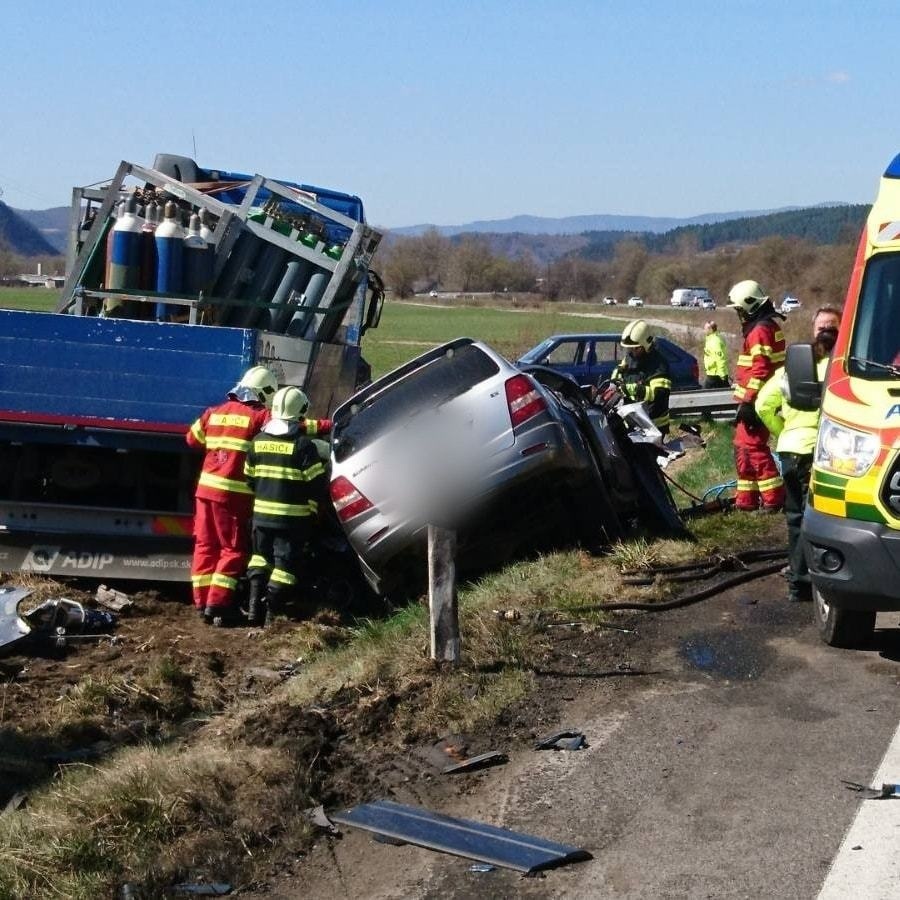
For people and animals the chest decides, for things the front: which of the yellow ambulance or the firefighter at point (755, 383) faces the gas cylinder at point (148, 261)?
the firefighter

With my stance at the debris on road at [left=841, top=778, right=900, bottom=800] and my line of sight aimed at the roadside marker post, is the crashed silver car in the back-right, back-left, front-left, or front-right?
front-right

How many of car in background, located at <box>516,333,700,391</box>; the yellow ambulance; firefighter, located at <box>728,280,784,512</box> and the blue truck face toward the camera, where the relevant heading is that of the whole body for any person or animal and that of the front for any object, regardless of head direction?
1

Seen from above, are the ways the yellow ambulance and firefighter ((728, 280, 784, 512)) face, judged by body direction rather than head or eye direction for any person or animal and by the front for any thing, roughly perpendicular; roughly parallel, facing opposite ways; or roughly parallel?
roughly perpendicular

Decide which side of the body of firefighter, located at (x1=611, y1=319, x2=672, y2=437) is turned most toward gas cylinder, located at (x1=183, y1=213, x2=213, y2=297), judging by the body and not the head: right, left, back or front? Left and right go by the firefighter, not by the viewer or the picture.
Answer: front

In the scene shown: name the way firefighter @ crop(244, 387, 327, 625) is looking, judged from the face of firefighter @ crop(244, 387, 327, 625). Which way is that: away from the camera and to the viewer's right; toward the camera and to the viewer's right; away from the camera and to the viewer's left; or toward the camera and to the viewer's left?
away from the camera and to the viewer's right

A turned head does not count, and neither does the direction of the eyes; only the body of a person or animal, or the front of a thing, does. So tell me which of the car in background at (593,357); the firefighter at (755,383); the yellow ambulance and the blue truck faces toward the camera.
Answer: the yellow ambulance

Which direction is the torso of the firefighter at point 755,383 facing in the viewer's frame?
to the viewer's left

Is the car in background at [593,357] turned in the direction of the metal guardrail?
no

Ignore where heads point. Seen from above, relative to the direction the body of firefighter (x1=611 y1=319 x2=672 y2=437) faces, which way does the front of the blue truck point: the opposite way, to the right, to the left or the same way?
the opposite way

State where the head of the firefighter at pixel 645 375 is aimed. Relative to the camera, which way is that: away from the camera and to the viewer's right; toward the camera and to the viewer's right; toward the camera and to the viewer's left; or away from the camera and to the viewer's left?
toward the camera and to the viewer's left

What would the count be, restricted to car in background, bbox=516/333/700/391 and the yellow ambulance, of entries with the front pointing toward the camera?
1

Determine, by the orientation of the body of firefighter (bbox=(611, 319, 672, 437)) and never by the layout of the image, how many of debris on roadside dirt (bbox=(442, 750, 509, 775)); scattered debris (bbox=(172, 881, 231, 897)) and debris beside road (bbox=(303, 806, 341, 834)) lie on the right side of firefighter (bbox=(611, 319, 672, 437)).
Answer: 0

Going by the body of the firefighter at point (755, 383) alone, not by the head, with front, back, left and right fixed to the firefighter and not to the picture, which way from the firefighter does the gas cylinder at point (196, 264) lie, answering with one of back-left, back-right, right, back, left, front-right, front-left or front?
front

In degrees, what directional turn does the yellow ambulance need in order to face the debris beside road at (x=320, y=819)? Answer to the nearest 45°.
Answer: approximately 45° to its right

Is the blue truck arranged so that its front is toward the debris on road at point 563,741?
no

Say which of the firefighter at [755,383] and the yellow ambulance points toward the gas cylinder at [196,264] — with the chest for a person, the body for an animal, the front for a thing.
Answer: the firefighter

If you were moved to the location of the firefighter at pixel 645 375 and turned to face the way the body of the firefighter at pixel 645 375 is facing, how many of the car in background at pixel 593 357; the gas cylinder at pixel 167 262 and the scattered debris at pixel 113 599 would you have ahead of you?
2

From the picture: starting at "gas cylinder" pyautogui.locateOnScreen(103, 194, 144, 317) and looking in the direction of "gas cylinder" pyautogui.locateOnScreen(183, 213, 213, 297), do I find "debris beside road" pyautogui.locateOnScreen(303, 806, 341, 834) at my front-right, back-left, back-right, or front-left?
front-right

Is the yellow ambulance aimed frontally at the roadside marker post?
no
